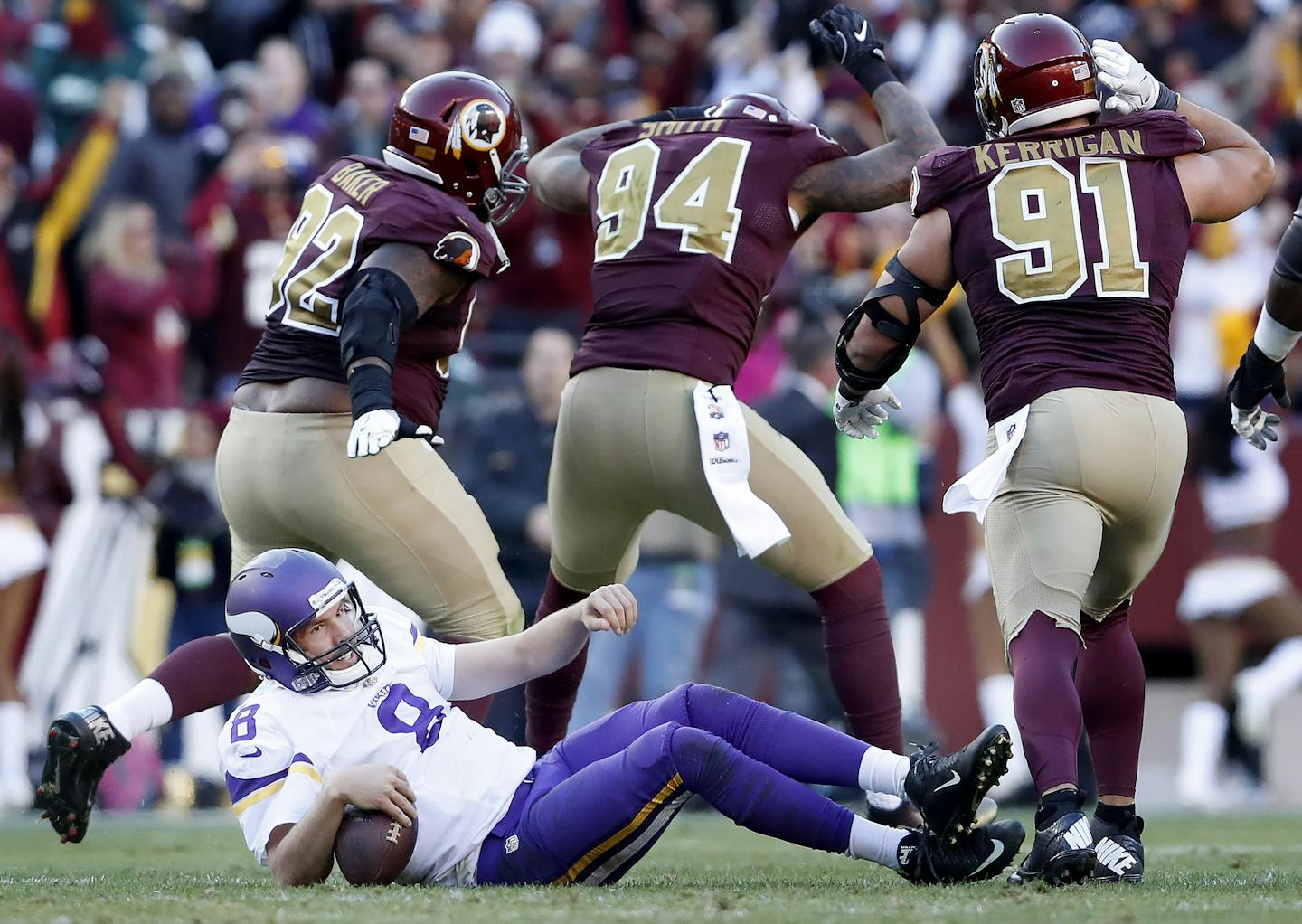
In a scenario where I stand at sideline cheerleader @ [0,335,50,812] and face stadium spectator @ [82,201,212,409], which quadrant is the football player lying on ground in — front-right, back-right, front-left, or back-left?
back-right

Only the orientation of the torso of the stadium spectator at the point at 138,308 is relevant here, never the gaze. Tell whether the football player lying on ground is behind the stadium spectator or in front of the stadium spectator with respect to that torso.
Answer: in front
